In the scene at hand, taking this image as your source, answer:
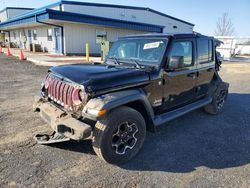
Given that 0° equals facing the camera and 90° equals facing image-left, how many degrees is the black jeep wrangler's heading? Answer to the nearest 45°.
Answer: approximately 45°
